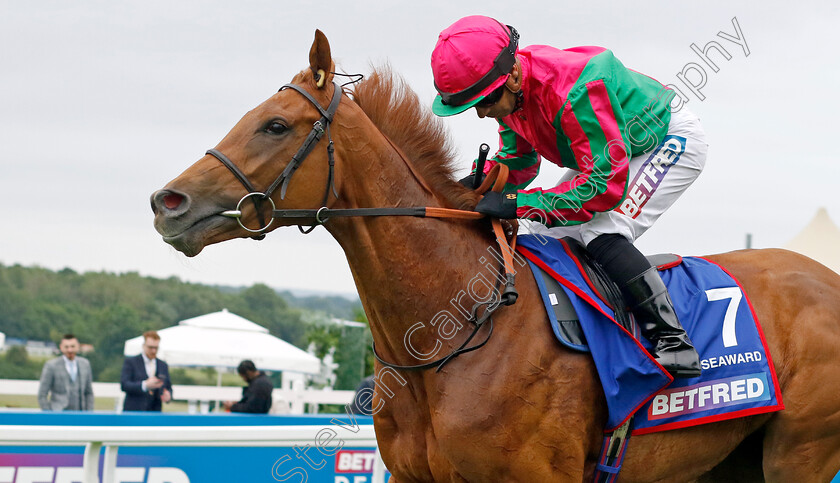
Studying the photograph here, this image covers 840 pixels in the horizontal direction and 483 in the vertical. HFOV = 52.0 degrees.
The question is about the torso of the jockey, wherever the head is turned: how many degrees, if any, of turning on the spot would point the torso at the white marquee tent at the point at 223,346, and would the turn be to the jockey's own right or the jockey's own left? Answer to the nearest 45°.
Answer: approximately 45° to the jockey's own right

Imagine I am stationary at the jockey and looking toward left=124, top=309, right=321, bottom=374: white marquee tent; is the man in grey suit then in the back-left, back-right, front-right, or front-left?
front-left

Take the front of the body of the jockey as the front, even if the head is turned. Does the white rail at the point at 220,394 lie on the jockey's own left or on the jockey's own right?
on the jockey's own right

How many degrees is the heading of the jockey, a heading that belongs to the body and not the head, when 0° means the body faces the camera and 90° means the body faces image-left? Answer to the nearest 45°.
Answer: approximately 90°

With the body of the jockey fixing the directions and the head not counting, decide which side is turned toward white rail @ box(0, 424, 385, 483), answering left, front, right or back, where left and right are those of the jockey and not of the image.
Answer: front

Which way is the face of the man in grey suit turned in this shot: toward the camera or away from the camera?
toward the camera

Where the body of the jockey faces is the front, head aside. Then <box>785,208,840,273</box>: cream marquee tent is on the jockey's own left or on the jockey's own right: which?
on the jockey's own right

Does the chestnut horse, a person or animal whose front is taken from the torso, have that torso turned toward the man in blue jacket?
no

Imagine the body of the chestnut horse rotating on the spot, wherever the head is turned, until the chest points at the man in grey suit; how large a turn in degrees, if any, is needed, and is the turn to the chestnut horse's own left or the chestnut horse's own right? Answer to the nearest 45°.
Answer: approximately 45° to the chestnut horse's own right

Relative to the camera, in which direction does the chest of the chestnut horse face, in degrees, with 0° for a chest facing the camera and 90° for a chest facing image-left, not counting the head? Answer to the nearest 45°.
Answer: approximately 90°

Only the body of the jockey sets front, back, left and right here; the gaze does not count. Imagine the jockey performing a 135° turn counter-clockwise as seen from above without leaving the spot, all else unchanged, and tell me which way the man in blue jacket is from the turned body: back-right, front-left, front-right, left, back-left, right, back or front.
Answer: back

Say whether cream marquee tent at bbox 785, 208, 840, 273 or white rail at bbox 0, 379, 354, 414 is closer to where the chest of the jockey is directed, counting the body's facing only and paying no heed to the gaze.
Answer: the white rail
